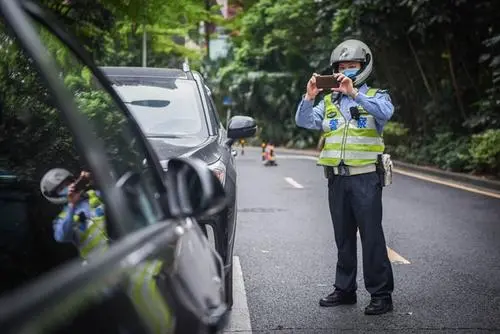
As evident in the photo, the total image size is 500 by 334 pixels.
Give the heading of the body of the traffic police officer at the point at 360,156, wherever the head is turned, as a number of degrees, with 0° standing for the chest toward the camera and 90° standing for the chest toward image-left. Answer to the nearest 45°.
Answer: approximately 45°

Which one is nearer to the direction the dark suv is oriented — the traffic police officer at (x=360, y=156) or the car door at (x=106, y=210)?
the car door

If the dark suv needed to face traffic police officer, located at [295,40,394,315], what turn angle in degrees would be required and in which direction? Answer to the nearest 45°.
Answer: approximately 45° to its left

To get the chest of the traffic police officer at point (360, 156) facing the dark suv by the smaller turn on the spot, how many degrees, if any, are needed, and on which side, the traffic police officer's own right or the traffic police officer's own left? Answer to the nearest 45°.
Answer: approximately 45° to the traffic police officer's own right

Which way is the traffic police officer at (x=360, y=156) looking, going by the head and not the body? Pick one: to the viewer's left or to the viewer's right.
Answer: to the viewer's left

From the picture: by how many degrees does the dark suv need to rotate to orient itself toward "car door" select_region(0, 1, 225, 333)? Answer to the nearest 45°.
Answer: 0° — it already faces it

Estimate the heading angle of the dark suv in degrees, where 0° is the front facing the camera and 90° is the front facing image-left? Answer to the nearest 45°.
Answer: approximately 0°
